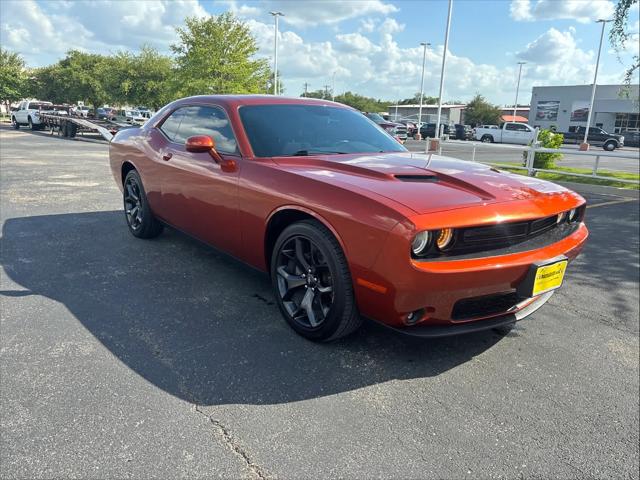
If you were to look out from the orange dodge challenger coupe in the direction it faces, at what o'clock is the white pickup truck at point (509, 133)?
The white pickup truck is roughly at 8 o'clock from the orange dodge challenger coupe.

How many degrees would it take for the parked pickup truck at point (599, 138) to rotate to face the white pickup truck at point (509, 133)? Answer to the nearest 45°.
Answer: approximately 135° to its right

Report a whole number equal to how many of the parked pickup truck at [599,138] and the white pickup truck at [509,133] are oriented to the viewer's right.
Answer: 2

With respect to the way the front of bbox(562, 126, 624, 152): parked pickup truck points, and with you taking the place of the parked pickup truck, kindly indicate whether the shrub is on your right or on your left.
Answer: on your right

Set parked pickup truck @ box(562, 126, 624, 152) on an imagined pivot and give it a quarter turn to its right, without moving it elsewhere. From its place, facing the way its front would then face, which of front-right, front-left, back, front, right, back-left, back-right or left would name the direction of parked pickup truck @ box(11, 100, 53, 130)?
front-right

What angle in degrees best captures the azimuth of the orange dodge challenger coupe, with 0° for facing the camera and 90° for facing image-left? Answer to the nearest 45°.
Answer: approximately 315°

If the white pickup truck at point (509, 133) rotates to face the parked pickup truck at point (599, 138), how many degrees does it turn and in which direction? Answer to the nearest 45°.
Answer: approximately 45° to its left

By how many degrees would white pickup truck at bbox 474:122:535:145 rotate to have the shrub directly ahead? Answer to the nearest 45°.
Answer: approximately 90° to its right

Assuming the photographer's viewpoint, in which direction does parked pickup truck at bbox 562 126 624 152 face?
facing to the right of the viewer

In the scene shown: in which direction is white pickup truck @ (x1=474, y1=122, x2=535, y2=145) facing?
to the viewer's right

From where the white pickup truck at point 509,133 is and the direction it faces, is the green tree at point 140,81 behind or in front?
behind
